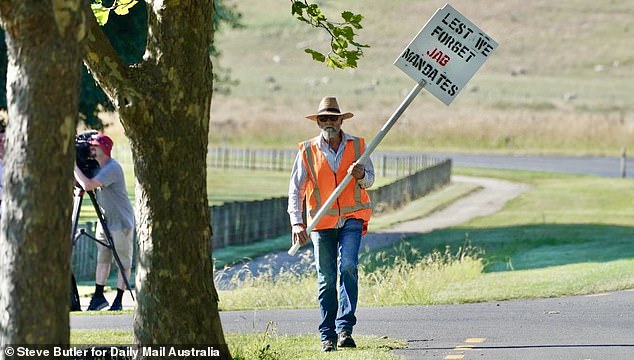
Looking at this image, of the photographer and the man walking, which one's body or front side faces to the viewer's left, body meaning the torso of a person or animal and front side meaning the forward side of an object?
the photographer

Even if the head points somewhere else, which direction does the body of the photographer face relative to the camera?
to the viewer's left

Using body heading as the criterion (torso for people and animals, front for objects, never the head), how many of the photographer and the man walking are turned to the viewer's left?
1

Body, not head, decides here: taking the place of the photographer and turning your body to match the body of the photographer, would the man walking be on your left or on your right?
on your left

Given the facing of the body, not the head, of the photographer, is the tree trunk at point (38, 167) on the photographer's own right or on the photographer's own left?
on the photographer's own left

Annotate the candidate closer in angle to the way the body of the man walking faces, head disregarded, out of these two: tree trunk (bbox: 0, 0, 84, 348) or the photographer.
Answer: the tree trunk

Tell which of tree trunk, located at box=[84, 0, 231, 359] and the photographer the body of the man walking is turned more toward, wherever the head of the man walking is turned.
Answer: the tree trunk

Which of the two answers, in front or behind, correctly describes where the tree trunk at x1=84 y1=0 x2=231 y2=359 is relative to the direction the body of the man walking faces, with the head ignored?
in front

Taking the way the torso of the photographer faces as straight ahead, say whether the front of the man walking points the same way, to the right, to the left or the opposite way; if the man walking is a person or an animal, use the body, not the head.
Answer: to the left
